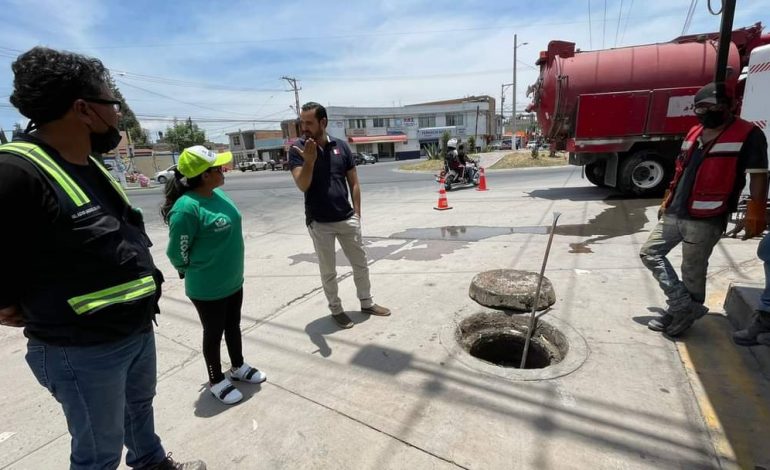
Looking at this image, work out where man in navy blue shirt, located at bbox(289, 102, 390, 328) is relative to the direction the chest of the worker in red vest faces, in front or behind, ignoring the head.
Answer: in front

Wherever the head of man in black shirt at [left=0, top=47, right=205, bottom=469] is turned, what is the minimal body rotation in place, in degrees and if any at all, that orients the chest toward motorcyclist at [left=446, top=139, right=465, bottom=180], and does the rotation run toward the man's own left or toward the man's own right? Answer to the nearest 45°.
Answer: approximately 90° to the man's own left

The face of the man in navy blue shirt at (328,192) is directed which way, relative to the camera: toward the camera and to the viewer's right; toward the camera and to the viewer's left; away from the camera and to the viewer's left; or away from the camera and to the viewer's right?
toward the camera and to the viewer's left

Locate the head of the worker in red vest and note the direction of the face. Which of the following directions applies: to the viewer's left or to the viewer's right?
to the viewer's left

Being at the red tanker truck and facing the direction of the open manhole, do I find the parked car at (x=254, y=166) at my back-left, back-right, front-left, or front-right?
back-right

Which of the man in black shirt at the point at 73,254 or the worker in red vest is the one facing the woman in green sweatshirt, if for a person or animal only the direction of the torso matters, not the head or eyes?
the worker in red vest

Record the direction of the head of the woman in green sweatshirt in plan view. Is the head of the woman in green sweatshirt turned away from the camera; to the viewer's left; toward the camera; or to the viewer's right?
to the viewer's right

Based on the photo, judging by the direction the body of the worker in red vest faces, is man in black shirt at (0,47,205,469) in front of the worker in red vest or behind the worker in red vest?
in front

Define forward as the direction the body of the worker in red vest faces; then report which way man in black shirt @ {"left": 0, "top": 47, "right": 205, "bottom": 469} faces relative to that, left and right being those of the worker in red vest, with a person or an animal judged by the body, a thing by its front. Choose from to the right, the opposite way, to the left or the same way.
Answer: the opposite way

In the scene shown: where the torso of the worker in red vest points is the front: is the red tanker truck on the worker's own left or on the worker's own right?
on the worker's own right

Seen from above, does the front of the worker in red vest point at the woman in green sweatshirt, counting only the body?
yes
